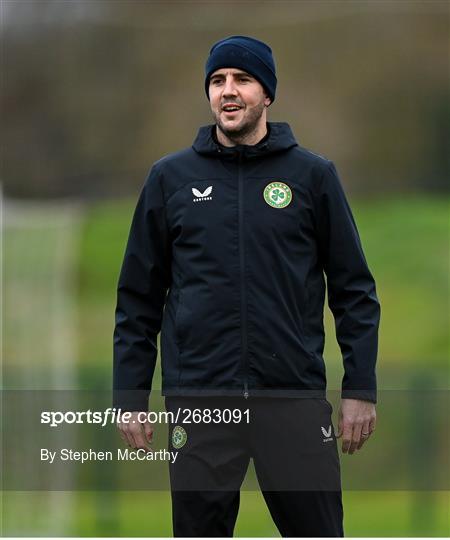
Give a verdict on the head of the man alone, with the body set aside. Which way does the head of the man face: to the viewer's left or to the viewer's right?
to the viewer's left

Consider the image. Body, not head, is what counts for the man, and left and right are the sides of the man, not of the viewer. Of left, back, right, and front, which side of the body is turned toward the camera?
front
